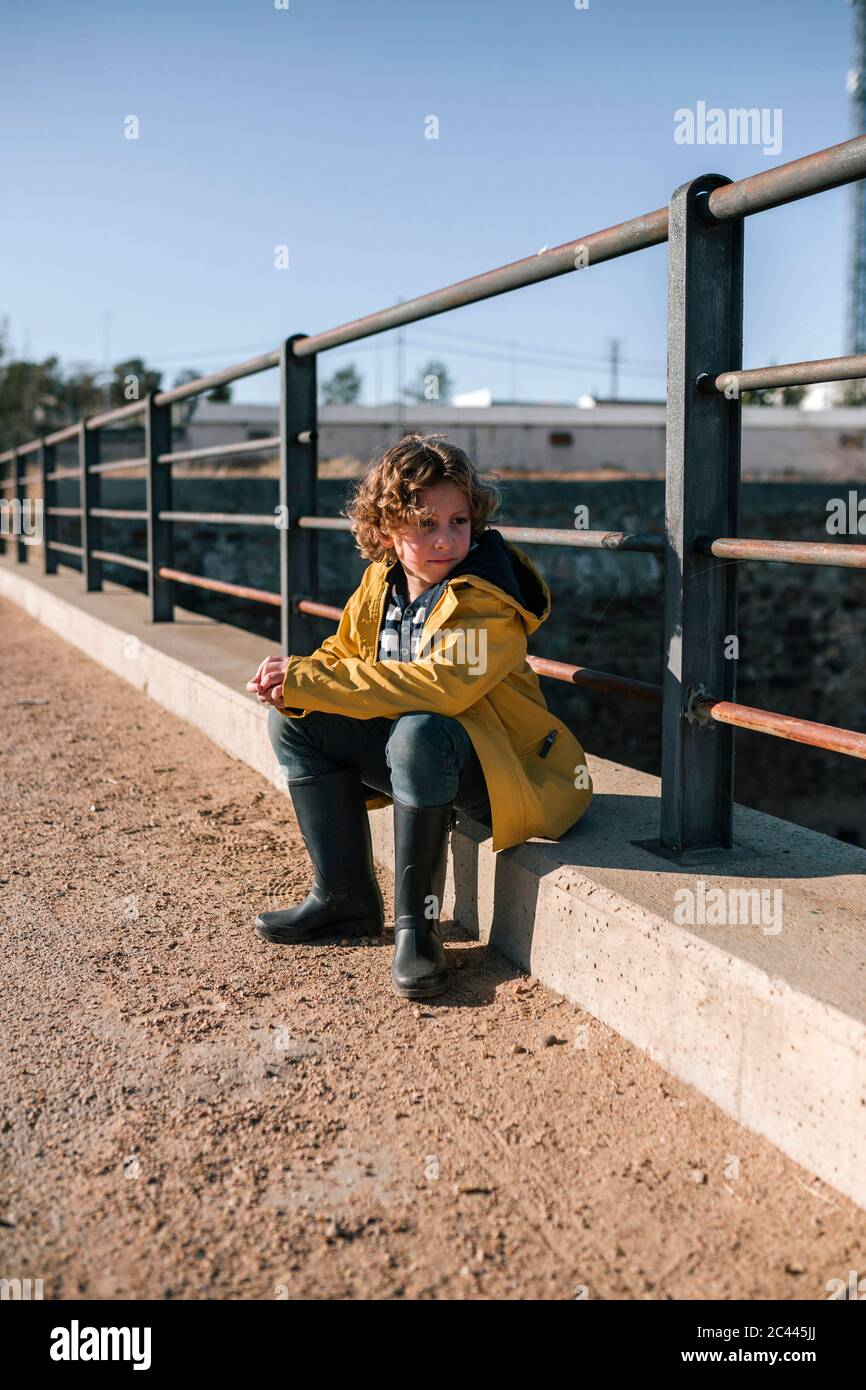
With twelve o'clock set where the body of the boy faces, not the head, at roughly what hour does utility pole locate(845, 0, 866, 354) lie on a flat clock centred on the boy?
The utility pole is roughly at 5 o'clock from the boy.

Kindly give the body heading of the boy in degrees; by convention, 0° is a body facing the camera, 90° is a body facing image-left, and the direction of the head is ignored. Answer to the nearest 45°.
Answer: approximately 45°

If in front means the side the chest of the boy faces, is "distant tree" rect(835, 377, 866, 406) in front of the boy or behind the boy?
behind

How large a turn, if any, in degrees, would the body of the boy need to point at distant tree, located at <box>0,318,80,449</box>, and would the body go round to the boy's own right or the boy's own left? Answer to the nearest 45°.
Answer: approximately 135° to the boy's own right
